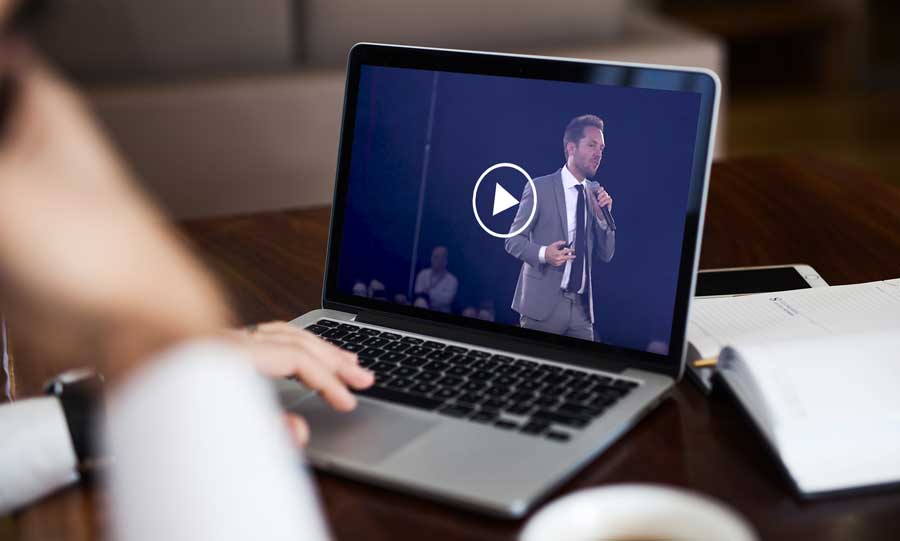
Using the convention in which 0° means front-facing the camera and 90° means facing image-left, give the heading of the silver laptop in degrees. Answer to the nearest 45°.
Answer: approximately 45°
